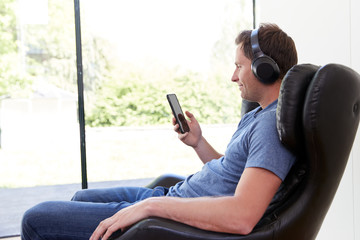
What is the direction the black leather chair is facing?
to the viewer's left

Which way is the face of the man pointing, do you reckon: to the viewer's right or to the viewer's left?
to the viewer's left

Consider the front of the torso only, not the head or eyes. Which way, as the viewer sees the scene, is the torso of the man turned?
to the viewer's left
